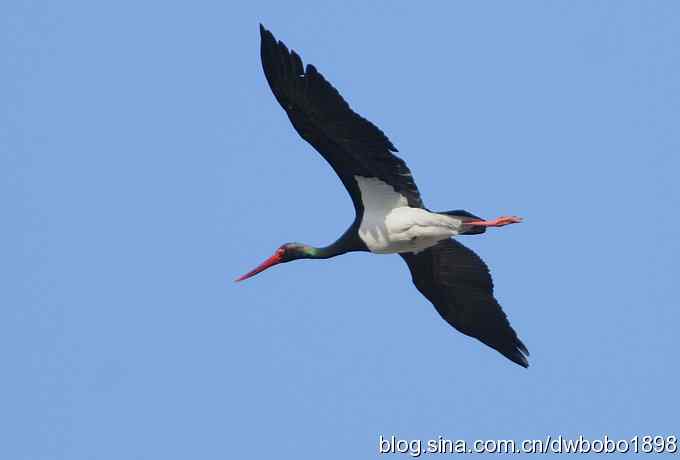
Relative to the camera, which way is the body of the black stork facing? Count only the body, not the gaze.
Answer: to the viewer's left
